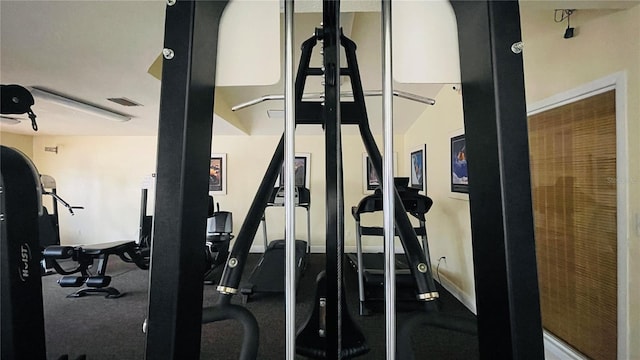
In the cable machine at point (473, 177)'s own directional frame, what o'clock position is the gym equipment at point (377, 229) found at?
The gym equipment is roughly at 6 o'clock from the cable machine.

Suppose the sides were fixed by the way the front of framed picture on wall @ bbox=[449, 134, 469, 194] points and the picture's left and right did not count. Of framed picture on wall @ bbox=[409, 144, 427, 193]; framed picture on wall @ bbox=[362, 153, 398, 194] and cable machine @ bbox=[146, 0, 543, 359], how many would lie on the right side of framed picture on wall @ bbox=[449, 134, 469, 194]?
2

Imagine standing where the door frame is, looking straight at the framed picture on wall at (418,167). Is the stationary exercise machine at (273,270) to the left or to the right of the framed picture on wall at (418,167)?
left

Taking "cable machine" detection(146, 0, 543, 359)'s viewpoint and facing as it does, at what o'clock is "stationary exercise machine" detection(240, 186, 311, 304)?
The stationary exercise machine is roughly at 5 o'clock from the cable machine.

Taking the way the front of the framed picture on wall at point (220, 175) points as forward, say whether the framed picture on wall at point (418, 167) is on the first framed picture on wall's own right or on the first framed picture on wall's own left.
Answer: on the first framed picture on wall's own left

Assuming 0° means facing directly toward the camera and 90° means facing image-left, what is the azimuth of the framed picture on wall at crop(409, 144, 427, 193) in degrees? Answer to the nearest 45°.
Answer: approximately 45°

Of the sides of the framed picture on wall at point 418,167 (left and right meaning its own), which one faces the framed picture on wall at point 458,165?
left

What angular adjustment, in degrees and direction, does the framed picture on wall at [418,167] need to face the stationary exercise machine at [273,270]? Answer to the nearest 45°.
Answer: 0° — it already faces it

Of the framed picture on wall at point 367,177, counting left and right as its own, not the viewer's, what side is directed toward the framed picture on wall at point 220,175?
right

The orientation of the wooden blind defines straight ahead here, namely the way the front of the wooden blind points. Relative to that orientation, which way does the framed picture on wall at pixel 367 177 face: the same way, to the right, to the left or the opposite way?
to the left

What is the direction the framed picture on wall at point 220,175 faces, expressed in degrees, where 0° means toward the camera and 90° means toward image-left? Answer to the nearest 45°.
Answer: approximately 0°

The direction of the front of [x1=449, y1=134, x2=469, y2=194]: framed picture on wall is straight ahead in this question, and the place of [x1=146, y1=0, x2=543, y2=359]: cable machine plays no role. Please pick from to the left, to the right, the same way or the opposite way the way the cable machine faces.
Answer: to the left

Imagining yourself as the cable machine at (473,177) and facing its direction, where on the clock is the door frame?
The door frame is roughly at 8 o'clock from the cable machine.

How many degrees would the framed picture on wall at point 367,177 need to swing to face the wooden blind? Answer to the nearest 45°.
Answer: approximately 45° to its left
